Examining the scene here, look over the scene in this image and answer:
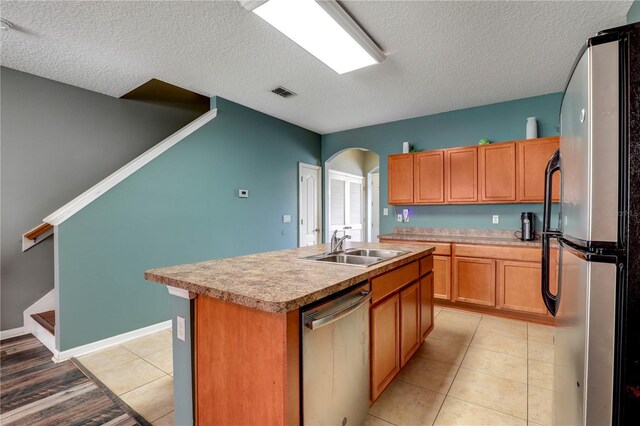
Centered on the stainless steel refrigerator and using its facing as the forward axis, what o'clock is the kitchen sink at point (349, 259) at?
The kitchen sink is roughly at 1 o'clock from the stainless steel refrigerator.

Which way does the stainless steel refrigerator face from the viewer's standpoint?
to the viewer's left

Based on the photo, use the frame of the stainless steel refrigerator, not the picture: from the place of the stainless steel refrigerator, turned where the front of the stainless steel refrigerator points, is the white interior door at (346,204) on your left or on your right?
on your right

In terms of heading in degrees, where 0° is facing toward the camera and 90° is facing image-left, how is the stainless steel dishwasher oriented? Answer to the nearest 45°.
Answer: approximately 315°

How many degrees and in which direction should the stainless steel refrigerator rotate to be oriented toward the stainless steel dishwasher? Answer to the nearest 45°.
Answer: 0° — it already faces it

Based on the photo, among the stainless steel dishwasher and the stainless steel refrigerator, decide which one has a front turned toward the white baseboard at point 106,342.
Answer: the stainless steel refrigerator

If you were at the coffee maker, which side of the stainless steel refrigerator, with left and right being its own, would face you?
right

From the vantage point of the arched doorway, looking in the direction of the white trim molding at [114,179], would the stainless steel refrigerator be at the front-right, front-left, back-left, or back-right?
front-left

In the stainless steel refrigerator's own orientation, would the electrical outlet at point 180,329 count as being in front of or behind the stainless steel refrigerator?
in front

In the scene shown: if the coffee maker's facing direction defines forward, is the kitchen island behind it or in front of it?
in front

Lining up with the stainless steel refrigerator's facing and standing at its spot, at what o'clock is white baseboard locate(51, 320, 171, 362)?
The white baseboard is roughly at 12 o'clock from the stainless steel refrigerator.

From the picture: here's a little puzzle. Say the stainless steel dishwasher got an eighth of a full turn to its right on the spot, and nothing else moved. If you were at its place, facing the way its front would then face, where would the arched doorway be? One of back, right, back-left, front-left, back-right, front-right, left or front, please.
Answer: back

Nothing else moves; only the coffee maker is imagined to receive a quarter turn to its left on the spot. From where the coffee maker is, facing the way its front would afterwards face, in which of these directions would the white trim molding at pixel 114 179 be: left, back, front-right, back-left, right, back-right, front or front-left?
back-right

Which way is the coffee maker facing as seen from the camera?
toward the camera

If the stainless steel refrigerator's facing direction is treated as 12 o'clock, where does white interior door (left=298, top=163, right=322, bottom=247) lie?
The white interior door is roughly at 1 o'clock from the stainless steel refrigerator.
